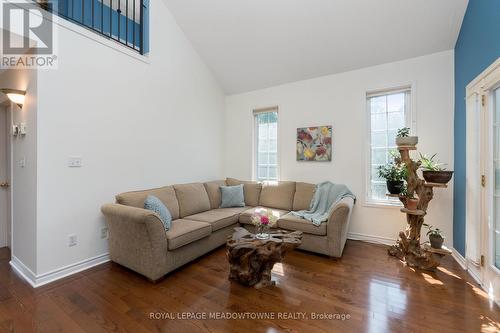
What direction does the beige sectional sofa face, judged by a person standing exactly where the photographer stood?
facing the viewer

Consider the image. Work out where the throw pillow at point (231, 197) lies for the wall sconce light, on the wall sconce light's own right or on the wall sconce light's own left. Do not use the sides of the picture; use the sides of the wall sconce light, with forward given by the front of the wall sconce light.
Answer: on the wall sconce light's own left

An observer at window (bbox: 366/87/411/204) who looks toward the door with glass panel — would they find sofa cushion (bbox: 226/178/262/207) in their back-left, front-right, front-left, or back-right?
back-right

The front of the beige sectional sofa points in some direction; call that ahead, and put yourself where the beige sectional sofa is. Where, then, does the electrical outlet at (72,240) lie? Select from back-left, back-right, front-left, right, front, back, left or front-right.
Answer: right

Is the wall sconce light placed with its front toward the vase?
no

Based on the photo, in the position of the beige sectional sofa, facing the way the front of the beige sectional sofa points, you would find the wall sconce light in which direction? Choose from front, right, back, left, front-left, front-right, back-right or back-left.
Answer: right

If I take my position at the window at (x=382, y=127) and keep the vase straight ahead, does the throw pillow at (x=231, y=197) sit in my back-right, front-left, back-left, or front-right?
front-right

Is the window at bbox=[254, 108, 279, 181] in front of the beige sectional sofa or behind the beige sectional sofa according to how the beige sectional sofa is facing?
behind

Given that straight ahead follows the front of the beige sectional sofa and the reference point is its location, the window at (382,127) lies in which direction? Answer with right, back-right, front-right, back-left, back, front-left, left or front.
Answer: left

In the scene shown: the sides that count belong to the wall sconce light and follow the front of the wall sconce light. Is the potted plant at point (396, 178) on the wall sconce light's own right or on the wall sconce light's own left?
on the wall sconce light's own left

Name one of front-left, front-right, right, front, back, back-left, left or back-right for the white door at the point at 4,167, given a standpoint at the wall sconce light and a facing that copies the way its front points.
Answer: back-right

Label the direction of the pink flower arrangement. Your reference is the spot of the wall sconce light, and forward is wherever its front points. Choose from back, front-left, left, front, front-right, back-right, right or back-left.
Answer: left
